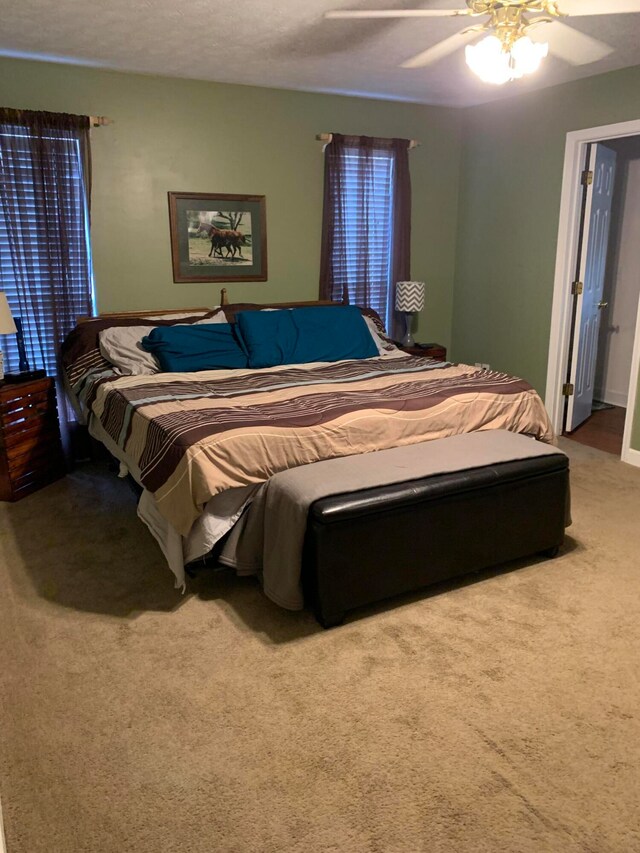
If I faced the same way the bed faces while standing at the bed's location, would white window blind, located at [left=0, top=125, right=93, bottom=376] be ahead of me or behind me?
behind

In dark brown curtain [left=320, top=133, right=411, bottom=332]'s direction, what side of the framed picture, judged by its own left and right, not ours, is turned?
left

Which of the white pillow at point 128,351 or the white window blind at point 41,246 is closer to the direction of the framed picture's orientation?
the white pillow

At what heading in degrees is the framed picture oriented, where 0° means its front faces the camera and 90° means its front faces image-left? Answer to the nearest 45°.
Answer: approximately 0°

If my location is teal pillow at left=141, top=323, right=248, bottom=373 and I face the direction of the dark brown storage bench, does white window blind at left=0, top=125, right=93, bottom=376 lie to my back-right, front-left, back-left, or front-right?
back-right

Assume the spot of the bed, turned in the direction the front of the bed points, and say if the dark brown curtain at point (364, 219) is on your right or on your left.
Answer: on your left

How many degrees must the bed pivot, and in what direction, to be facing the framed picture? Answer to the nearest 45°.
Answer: approximately 135° to its left

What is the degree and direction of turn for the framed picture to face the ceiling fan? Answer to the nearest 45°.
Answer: approximately 45° to its left

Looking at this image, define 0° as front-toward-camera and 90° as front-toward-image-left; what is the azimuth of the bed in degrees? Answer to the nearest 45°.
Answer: approximately 315°
